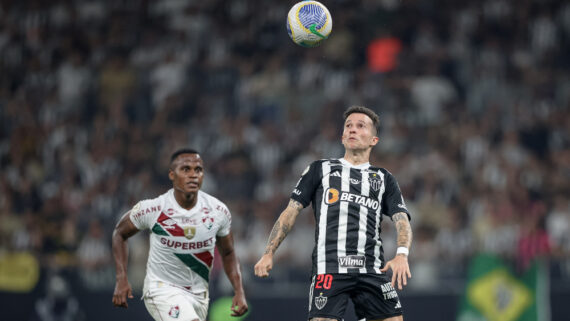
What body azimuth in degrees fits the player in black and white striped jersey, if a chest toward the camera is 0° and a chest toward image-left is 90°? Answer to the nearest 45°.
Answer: approximately 0°

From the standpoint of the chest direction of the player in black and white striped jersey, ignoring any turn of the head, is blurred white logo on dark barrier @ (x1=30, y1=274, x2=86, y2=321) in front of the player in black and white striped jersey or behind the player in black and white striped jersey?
behind
